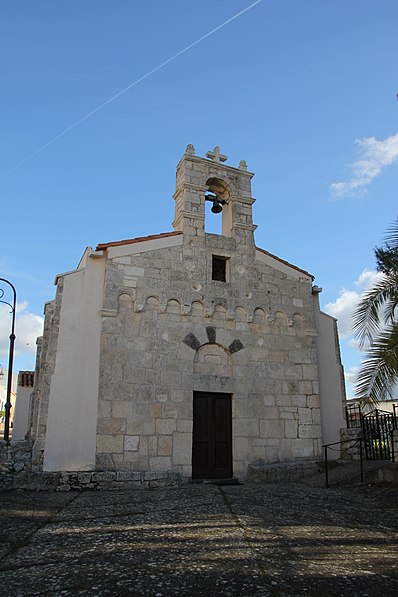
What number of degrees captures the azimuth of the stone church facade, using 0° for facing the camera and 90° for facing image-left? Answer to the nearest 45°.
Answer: approximately 0°

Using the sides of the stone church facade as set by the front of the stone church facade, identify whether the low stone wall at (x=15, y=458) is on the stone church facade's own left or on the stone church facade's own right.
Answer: on the stone church facade's own right

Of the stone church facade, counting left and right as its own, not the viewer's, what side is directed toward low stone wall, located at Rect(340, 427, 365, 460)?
left

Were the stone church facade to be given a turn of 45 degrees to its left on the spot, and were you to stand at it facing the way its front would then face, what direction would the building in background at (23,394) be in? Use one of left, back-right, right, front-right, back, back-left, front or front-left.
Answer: back
